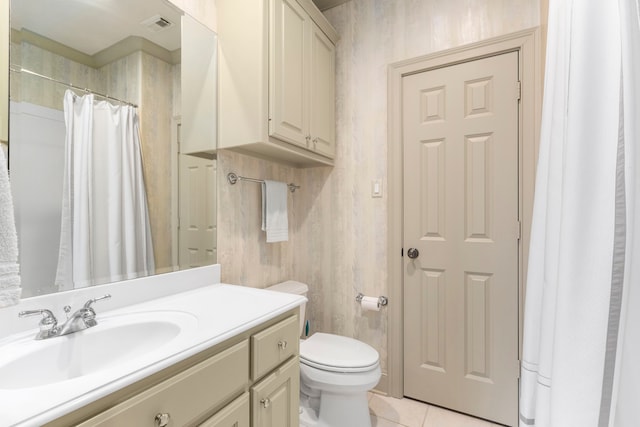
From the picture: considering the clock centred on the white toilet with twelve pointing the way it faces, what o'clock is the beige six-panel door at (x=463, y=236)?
The beige six-panel door is roughly at 10 o'clock from the white toilet.

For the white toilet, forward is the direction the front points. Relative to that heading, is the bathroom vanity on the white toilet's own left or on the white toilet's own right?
on the white toilet's own right

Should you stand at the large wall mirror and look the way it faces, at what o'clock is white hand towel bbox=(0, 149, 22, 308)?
The white hand towel is roughly at 2 o'clock from the large wall mirror.

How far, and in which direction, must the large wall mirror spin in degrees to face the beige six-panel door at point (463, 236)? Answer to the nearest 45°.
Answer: approximately 45° to its left

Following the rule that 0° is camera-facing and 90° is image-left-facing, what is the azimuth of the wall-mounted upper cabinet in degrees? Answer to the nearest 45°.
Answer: approximately 315°
